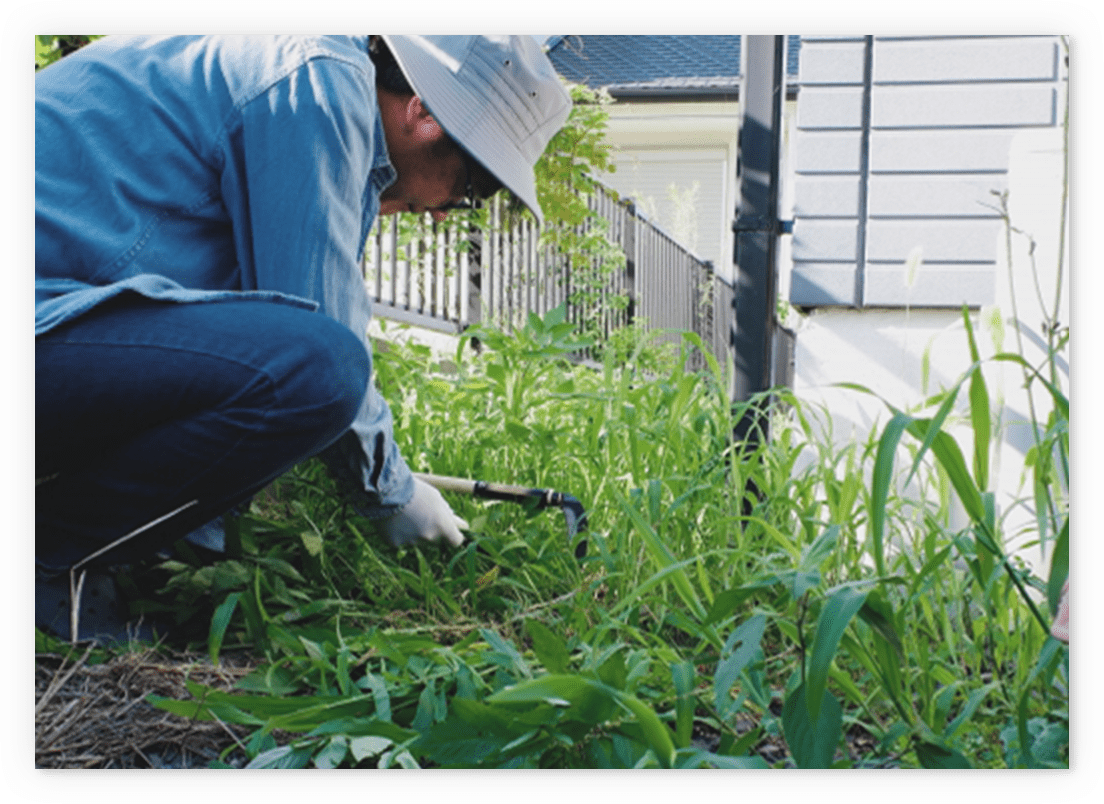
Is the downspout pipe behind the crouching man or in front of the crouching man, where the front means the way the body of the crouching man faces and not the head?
in front

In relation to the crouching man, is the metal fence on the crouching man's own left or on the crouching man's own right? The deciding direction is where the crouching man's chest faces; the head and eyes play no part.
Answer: on the crouching man's own left

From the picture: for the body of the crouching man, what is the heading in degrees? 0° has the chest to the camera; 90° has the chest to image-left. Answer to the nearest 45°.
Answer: approximately 270°

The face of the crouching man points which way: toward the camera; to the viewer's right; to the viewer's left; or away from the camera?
to the viewer's right
